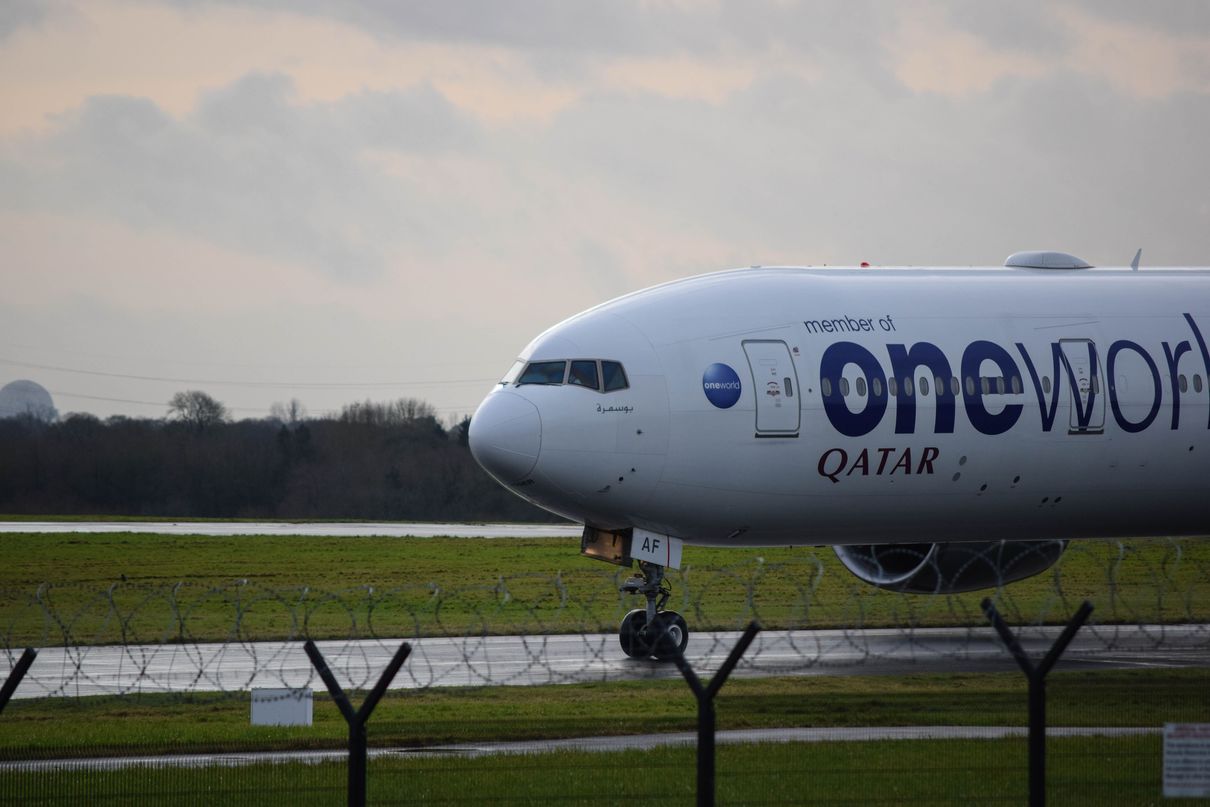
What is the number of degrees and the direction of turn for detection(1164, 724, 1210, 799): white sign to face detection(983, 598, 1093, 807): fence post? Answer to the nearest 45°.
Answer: approximately 90° to its right

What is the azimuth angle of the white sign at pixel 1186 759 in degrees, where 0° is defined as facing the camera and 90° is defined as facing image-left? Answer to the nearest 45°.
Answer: approximately 0°

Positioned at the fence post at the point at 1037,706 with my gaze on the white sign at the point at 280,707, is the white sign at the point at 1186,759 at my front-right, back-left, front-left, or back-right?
back-right

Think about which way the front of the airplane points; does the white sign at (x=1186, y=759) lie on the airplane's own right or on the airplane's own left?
on the airplane's own left

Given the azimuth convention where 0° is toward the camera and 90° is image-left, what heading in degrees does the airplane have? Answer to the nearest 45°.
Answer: approximately 45°

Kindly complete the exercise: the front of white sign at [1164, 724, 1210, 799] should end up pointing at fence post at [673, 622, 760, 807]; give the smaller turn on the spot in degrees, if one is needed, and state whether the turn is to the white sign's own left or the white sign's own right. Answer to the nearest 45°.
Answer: approximately 45° to the white sign's own right
